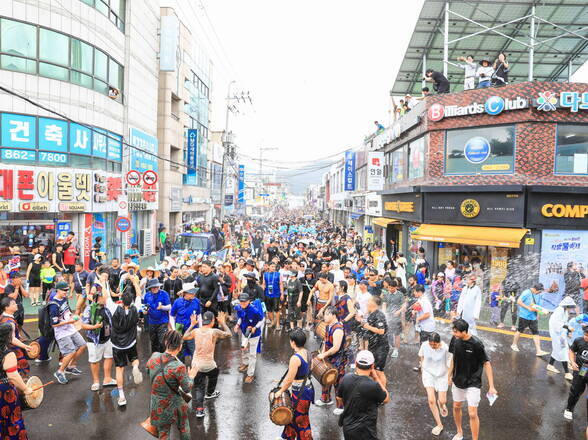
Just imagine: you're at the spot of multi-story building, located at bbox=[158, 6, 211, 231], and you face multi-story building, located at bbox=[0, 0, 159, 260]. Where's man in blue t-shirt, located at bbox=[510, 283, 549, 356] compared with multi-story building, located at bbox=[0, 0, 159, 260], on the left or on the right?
left

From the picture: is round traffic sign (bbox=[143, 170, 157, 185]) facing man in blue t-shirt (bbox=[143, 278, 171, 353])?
yes

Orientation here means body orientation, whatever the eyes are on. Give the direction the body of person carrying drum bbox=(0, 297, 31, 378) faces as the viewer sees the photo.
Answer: to the viewer's right

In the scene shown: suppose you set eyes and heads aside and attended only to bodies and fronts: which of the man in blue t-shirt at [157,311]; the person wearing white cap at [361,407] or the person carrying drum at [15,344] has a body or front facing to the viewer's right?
the person carrying drum

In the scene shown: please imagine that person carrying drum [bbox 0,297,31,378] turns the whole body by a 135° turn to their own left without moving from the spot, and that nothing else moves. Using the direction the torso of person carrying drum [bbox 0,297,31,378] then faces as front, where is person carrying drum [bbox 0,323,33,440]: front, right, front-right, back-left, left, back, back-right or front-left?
back-left

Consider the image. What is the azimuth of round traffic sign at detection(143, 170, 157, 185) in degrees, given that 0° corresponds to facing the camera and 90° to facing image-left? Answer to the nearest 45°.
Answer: approximately 0°

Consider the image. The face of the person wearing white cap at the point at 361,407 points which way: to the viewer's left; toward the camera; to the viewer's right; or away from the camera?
away from the camera

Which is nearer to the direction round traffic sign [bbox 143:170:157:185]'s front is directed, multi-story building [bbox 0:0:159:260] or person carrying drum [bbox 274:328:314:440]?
the person carrying drum

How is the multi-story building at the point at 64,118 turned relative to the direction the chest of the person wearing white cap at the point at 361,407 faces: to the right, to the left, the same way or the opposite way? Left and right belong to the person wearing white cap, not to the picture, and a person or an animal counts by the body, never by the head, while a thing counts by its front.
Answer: to the right

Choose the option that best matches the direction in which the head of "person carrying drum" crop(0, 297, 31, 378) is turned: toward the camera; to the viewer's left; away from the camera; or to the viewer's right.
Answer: to the viewer's right

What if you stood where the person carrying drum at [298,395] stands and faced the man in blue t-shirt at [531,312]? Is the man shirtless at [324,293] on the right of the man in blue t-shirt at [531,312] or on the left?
left

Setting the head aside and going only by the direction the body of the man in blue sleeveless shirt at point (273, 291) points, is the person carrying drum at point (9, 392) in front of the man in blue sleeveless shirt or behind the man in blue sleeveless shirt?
in front

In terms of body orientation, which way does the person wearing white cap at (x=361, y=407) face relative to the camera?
away from the camera
